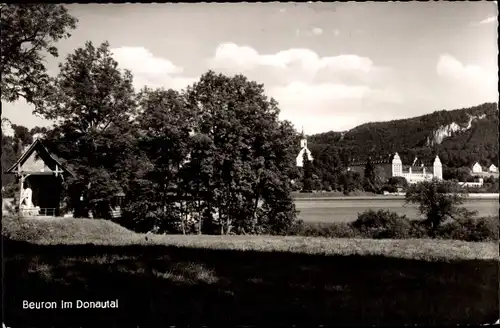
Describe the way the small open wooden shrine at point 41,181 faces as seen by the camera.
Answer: facing the viewer

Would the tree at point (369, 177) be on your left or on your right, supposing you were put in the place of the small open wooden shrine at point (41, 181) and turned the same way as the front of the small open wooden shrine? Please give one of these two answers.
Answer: on your left

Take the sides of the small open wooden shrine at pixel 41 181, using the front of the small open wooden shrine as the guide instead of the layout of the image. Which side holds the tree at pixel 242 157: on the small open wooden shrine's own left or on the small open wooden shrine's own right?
on the small open wooden shrine's own left

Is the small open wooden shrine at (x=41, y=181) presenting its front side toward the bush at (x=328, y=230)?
no

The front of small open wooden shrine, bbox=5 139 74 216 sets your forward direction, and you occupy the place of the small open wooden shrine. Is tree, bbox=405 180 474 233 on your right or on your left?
on your left

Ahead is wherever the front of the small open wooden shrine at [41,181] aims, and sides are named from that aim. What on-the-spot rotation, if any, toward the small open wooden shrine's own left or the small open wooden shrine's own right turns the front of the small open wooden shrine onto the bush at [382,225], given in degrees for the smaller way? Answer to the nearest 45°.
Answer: approximately 90° to the small open wooden shrine's own left

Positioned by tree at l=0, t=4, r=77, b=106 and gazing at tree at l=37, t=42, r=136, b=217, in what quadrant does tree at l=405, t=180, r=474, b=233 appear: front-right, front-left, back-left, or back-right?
front-right
